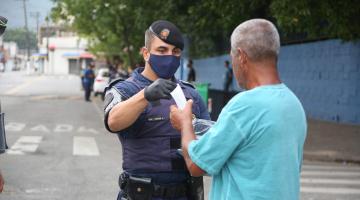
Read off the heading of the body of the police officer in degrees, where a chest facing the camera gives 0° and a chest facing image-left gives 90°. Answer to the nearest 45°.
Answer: approximately 315°

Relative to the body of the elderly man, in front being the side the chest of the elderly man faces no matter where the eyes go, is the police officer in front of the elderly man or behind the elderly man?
in front

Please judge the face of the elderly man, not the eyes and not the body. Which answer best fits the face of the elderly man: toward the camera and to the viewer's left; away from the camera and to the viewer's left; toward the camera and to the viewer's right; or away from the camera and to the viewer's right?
away from the camera and to the viewer's left

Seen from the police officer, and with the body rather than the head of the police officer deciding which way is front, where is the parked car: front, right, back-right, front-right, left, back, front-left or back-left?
back-left

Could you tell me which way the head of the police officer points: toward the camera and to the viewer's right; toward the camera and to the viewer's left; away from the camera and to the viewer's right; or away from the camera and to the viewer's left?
toward the camera and to the viewer's right

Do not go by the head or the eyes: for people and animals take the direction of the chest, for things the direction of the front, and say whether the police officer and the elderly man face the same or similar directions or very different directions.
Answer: very different directions

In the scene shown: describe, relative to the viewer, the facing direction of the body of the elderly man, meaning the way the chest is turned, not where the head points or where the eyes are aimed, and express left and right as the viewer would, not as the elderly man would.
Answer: facing away from the viewer and to the left of the viewer

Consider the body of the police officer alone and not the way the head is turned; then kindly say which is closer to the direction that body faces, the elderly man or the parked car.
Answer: the elderly man
